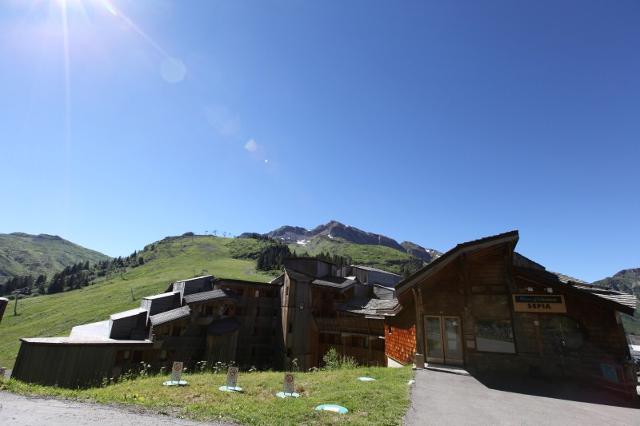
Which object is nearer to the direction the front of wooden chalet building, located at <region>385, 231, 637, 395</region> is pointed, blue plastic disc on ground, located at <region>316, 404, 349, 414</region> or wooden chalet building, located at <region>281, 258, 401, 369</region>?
the blue plastic disc on ground

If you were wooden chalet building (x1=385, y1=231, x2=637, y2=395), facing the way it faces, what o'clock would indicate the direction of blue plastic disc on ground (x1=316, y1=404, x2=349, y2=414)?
The blue plastic disc on ground is roughly at 1 o'clock from the wooden chalet building.

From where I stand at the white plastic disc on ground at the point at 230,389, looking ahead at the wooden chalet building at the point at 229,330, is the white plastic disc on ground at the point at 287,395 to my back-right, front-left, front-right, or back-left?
back-right

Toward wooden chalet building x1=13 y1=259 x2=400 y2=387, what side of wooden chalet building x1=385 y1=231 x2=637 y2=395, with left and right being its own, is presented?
right

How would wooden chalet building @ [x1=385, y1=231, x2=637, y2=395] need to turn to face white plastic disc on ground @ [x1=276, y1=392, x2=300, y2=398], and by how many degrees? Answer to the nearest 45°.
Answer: approximately 45° to its right

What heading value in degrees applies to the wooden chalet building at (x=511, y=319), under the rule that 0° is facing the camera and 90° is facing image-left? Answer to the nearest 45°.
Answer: approximately 0°
